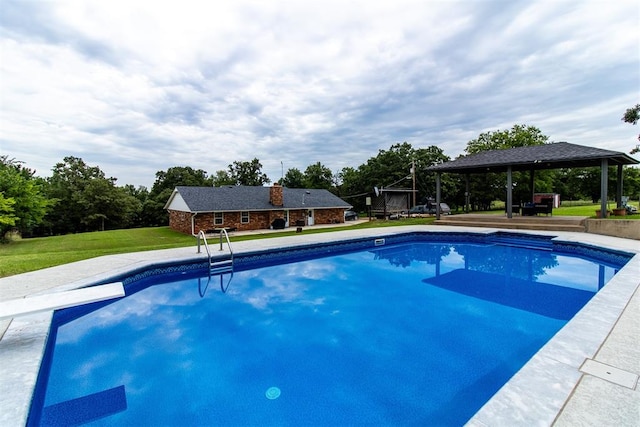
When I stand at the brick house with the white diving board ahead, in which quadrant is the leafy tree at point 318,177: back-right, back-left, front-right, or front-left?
back-left

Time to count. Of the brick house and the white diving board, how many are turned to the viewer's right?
1

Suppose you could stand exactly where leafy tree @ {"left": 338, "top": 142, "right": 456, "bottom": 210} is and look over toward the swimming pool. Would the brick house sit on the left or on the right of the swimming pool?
right

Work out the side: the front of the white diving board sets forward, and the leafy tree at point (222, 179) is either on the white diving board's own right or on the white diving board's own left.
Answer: on the white diving board's own left

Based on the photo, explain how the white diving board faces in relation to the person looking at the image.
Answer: facing to the right of the viewer

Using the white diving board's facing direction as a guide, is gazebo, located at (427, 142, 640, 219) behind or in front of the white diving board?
in front

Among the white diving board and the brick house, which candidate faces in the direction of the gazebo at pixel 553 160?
the white diving board

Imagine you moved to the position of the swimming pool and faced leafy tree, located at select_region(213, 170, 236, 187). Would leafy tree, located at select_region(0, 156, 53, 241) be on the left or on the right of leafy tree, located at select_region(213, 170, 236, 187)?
left
